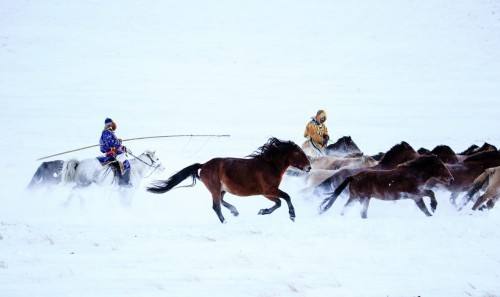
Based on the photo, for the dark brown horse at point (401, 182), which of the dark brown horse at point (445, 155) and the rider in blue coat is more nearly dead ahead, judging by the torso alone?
the dark brown horse

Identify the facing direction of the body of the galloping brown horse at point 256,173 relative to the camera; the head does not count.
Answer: to the viewer's right

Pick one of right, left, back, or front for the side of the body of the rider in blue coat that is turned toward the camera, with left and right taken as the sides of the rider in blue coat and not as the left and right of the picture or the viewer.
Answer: right

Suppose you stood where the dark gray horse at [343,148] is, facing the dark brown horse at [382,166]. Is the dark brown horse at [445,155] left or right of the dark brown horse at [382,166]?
left

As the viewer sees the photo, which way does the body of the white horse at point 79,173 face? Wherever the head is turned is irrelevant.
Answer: to the viewer's right

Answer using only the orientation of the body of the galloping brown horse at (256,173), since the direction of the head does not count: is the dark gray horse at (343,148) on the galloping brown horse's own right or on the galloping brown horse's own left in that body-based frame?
on the galloping brown horse's own left

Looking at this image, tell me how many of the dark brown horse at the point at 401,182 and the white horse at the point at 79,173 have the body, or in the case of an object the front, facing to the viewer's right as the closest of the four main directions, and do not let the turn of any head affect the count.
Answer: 2

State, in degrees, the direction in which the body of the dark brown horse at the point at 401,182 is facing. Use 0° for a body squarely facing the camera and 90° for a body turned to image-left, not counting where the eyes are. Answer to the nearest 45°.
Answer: approximately 270°

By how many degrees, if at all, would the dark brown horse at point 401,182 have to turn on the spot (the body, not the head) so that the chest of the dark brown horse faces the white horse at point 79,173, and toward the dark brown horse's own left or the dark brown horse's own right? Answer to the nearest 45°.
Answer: approximately 180°

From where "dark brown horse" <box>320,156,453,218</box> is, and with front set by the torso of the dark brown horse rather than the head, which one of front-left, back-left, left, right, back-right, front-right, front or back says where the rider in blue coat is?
back

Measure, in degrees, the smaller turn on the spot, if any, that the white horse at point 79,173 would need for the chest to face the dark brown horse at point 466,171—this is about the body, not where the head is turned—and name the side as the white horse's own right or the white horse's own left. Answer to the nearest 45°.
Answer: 0° — it already faces it
